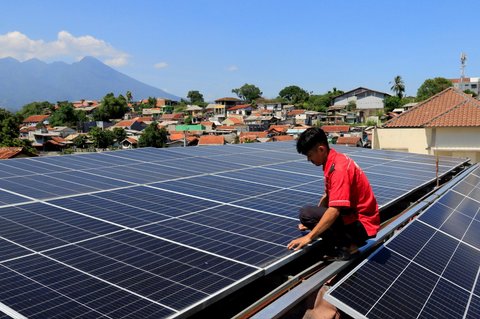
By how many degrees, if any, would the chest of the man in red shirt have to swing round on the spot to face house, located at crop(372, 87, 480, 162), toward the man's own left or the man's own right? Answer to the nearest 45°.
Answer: approximately 90° to the man's own right

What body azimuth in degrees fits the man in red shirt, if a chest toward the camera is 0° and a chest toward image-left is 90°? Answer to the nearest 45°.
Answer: approximately 90°

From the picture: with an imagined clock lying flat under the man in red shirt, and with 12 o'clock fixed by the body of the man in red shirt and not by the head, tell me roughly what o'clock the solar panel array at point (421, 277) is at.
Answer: The solar panel array is roughly at 6 o'clock from the man in red shirt.
